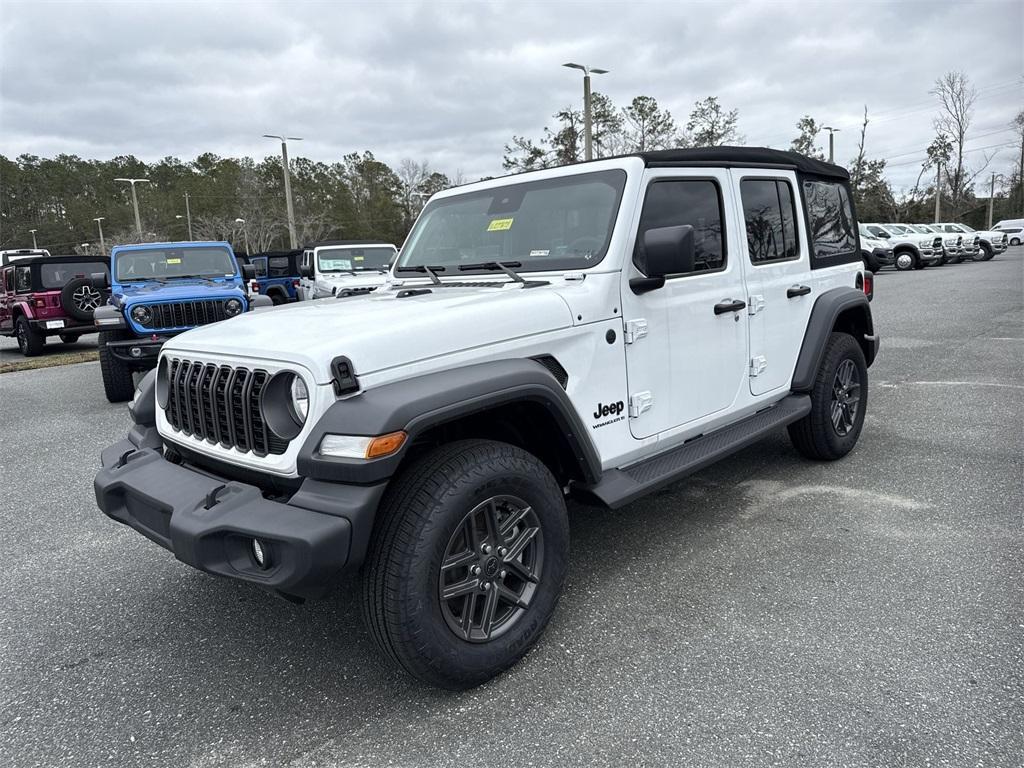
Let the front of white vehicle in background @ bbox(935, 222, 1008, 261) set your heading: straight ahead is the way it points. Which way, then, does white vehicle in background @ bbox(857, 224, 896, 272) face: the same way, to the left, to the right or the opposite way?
the same way

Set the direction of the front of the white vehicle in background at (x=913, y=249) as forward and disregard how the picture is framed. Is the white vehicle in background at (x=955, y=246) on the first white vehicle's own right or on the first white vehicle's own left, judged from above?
on the first white vehicle's own left

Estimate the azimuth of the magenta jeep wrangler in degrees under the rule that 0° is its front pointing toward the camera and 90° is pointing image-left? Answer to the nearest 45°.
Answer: approximately 135°

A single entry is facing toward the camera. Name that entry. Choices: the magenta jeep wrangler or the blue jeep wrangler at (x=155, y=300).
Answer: the blue jeep wrangler

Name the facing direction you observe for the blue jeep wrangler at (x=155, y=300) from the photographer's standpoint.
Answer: facing the viewer

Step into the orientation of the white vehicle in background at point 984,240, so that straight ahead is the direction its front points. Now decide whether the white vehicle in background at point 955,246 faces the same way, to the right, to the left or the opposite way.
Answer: the same way

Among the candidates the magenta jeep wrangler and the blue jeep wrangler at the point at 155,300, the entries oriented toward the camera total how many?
1

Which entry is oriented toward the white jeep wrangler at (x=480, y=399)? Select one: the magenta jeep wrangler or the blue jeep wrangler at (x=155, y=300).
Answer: the blue jeep wrangler

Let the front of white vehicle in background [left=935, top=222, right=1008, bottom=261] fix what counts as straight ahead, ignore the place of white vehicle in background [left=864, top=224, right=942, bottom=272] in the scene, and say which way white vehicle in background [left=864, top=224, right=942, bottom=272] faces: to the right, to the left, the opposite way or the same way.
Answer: the same way

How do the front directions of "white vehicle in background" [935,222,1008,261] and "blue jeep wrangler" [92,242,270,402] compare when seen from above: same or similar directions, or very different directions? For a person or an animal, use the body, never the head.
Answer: same or similar directions

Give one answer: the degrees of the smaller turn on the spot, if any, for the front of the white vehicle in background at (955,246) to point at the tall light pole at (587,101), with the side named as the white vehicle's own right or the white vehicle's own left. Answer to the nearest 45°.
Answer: approximately 90° to the white vehicle's own right

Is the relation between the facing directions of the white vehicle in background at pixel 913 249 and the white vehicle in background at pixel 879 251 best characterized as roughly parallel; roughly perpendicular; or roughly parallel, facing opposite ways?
roughly parallel

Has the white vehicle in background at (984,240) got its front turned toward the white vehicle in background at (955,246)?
no
